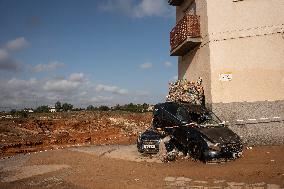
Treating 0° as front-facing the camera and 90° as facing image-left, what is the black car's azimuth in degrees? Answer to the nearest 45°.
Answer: approximately 0°

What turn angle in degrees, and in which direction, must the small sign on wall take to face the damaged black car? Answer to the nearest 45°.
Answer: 0° — it already faces it

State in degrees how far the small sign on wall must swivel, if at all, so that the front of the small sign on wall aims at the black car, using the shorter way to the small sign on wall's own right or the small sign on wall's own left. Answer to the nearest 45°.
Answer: approximately 45° to the small sign on wall's own right

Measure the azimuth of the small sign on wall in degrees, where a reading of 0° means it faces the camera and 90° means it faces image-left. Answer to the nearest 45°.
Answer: approximately 0°

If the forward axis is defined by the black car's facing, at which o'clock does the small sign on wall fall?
The small sign on wall is roughly at 8 o'clock from the black car.
